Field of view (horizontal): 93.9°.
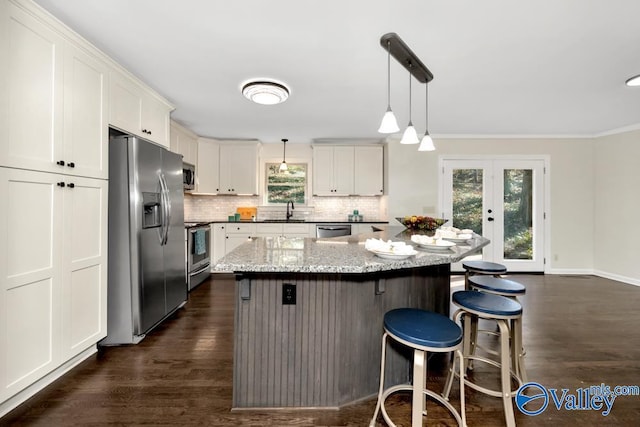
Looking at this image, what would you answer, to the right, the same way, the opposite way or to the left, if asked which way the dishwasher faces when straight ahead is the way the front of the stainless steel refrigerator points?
to the right

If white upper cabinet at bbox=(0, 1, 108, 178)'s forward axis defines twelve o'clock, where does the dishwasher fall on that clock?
The dishwasher is roughly at 10 o'clock from the white upper cabinet.

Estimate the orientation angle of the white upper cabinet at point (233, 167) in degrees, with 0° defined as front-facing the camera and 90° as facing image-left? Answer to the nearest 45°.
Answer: approximately 0°

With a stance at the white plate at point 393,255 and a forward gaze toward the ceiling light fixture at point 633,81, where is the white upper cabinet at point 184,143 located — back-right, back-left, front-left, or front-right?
back-left

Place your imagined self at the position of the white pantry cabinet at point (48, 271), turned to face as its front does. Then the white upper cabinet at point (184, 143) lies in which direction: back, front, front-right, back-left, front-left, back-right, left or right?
left

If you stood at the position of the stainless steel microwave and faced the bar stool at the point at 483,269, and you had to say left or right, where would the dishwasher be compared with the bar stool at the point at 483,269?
left

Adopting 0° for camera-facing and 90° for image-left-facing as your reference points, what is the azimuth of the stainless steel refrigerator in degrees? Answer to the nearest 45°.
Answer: approximately 315°

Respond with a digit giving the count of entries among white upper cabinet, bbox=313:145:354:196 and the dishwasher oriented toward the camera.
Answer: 2

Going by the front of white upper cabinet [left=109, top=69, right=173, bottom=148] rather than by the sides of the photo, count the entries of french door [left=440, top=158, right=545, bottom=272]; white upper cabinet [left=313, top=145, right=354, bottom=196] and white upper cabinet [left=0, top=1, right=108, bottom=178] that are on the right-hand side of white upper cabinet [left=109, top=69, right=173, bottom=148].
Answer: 1

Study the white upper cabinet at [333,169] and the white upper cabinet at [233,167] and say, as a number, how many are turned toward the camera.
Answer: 2

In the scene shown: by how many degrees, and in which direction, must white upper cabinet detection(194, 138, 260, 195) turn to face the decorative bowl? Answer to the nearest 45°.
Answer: approximately 45° to its left
